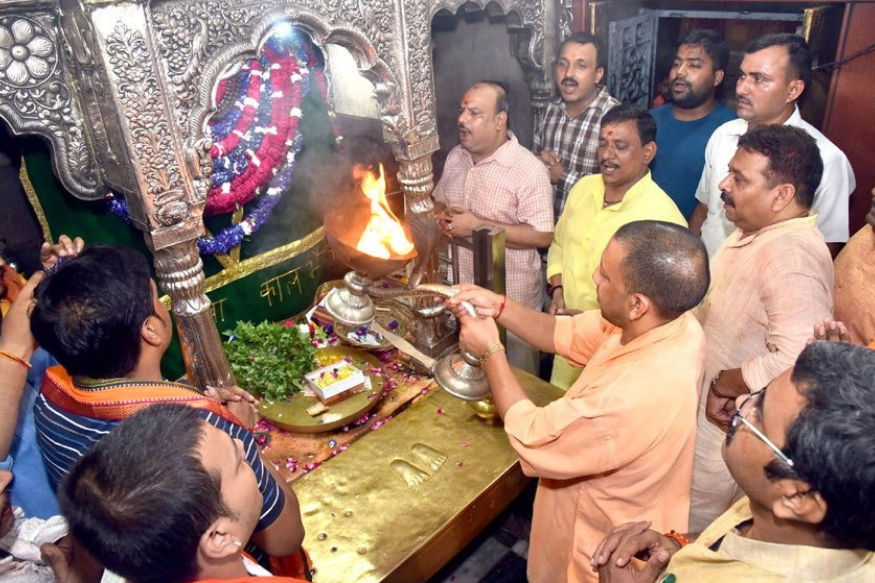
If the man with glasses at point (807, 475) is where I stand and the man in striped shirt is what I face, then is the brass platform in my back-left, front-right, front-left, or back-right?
front-right

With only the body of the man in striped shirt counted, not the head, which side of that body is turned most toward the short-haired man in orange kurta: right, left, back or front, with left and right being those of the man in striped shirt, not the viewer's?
right

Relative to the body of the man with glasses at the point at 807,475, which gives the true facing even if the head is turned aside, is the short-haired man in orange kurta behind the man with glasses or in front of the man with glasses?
in front

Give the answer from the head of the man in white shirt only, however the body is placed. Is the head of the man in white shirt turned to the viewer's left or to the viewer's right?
to the viewer's left

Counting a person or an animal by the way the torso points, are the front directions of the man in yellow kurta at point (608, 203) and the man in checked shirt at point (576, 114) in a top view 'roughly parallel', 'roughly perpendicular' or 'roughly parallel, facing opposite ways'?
roughly parallel

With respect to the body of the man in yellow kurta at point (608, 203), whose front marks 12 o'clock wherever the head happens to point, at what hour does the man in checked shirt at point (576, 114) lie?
The man in checked shirt is roughly at 4 o'clock from the man in yellow kurta.

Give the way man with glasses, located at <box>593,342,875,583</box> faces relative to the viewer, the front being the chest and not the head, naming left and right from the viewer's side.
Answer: facing away from the viewer and to the left of the viewer

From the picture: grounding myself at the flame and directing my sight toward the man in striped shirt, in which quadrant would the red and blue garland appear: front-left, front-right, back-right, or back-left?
back-right

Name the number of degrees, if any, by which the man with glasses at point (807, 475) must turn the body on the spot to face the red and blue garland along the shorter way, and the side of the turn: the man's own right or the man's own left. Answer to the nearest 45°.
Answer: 0° — they already face it

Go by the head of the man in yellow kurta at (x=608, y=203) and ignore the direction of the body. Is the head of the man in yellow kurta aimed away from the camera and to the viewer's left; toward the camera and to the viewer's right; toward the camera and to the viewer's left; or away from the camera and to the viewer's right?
toward the camera and to the viewer's left

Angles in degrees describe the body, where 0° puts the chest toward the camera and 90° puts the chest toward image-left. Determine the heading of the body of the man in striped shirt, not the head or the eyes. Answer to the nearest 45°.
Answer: approximately 225°

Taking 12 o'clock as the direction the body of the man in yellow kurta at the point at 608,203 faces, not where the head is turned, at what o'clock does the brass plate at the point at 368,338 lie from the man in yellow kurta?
The brass plate is roughly at 1 o'clock from the man in yellow kurta.

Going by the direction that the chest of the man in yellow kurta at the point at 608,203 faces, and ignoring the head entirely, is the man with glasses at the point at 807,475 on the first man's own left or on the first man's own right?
on the first man's own left

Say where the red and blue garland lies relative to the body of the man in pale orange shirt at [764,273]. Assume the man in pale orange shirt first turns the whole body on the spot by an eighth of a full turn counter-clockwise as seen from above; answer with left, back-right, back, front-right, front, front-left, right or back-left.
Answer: front-right

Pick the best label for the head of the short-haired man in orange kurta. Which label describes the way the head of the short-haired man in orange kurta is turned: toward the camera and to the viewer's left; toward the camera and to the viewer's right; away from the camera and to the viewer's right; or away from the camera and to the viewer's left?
away from the camera and to the viewer's left

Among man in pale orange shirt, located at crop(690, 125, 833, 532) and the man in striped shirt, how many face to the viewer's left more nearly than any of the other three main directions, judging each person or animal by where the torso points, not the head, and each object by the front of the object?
1

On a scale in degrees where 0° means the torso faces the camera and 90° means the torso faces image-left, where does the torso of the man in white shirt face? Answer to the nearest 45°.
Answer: approximately 45°

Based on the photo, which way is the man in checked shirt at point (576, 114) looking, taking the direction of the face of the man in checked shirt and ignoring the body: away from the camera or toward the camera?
toward the camera

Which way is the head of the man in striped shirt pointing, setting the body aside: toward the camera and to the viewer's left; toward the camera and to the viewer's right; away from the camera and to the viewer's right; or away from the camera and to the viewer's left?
away from the camera and to the viewer's right

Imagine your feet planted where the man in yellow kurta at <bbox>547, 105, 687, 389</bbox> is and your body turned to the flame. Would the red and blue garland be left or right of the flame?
right
